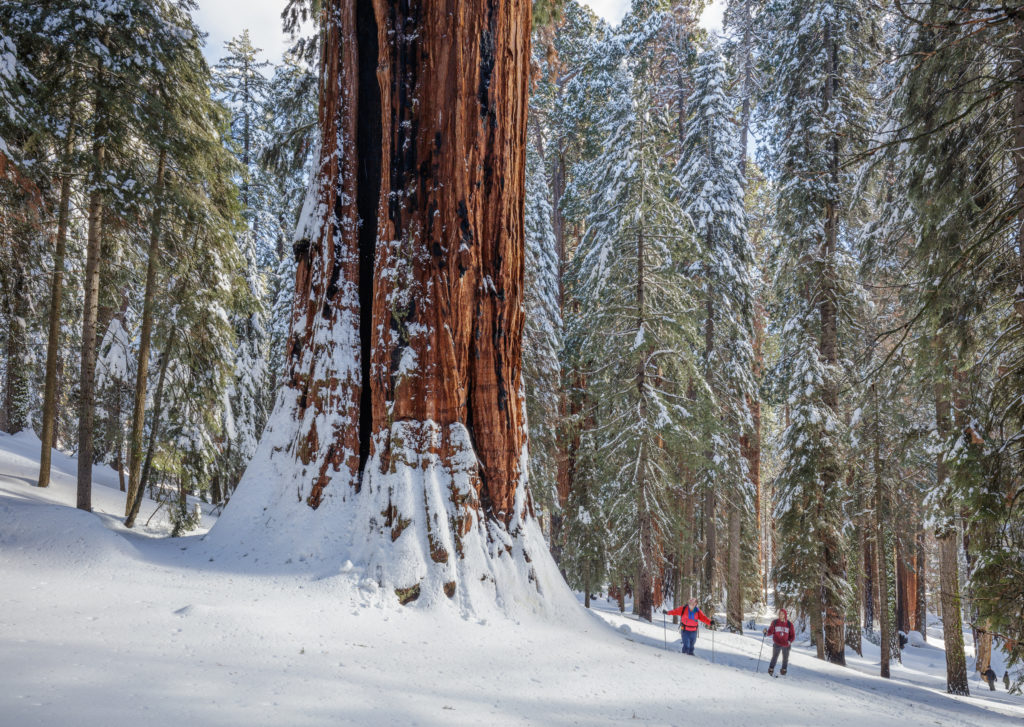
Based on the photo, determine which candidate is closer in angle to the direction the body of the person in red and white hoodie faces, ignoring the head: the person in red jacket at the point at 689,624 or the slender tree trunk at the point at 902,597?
the person in red jacket

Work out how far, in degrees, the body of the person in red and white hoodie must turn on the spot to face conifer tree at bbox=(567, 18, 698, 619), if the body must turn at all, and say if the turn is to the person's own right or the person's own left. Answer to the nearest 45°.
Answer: approximately 135° to the person's own right

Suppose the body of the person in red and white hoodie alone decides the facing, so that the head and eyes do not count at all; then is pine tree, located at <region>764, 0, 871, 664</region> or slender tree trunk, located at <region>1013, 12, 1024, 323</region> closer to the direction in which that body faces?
the slender tree trunk

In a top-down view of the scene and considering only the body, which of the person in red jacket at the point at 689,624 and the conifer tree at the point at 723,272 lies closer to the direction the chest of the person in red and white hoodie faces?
the person in red jacket

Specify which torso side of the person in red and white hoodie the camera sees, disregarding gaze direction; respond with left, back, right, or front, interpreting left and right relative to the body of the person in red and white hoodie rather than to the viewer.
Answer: front

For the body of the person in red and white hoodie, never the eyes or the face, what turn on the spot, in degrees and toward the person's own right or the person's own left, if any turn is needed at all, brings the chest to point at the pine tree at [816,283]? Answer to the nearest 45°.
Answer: approximately 180°

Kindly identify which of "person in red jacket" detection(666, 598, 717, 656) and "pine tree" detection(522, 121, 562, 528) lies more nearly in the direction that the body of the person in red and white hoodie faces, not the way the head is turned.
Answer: the person in red jacket

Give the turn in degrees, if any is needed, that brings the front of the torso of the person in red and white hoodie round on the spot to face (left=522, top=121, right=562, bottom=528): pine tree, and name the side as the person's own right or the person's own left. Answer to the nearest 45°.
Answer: approximately 135° to the person's own right
